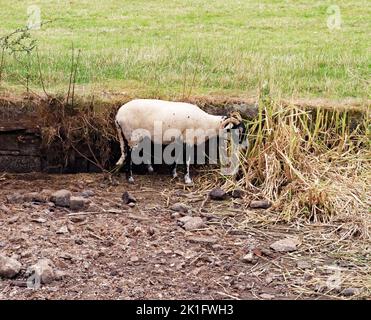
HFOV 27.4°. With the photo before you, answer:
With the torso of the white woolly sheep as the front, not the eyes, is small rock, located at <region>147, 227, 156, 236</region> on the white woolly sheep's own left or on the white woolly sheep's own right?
on the white woolly sheep's own right

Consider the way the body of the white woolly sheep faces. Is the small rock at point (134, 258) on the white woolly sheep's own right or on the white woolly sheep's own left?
on the white woolly sheep's own right

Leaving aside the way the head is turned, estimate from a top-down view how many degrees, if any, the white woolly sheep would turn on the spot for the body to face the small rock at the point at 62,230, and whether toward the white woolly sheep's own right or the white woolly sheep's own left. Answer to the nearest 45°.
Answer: approximately 135° to the white woolly sheep's own right

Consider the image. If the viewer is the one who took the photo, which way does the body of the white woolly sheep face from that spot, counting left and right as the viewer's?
facing to the right of the viewer

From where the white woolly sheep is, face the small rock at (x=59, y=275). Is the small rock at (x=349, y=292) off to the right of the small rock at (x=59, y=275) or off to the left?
left

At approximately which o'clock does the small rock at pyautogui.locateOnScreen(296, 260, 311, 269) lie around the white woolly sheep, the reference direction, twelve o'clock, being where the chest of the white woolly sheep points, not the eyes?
The small rock is roughly at 2 o'clock from the white woolly sheep.

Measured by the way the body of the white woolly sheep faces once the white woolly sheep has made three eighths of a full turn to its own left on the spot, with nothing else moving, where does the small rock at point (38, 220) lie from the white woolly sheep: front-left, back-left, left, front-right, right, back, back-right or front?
left

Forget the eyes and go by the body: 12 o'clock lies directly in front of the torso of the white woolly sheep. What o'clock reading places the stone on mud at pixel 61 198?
The stone on mud is roughly at 5 o'clock from the white woolly sheep.

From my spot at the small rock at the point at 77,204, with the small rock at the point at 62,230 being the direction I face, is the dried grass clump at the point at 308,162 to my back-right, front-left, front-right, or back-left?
back-left

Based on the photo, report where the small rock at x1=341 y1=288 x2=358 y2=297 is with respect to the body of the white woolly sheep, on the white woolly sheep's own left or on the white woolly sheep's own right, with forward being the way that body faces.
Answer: on the white woolly sheep's own right

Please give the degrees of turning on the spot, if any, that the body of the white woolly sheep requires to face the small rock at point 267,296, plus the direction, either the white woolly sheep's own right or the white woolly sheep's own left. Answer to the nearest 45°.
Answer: approximately 90° to the white woolly sheep's own right

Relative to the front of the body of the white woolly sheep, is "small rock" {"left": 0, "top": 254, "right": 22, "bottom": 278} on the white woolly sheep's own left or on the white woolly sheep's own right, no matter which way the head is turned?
on the white woolly sheep's own right
